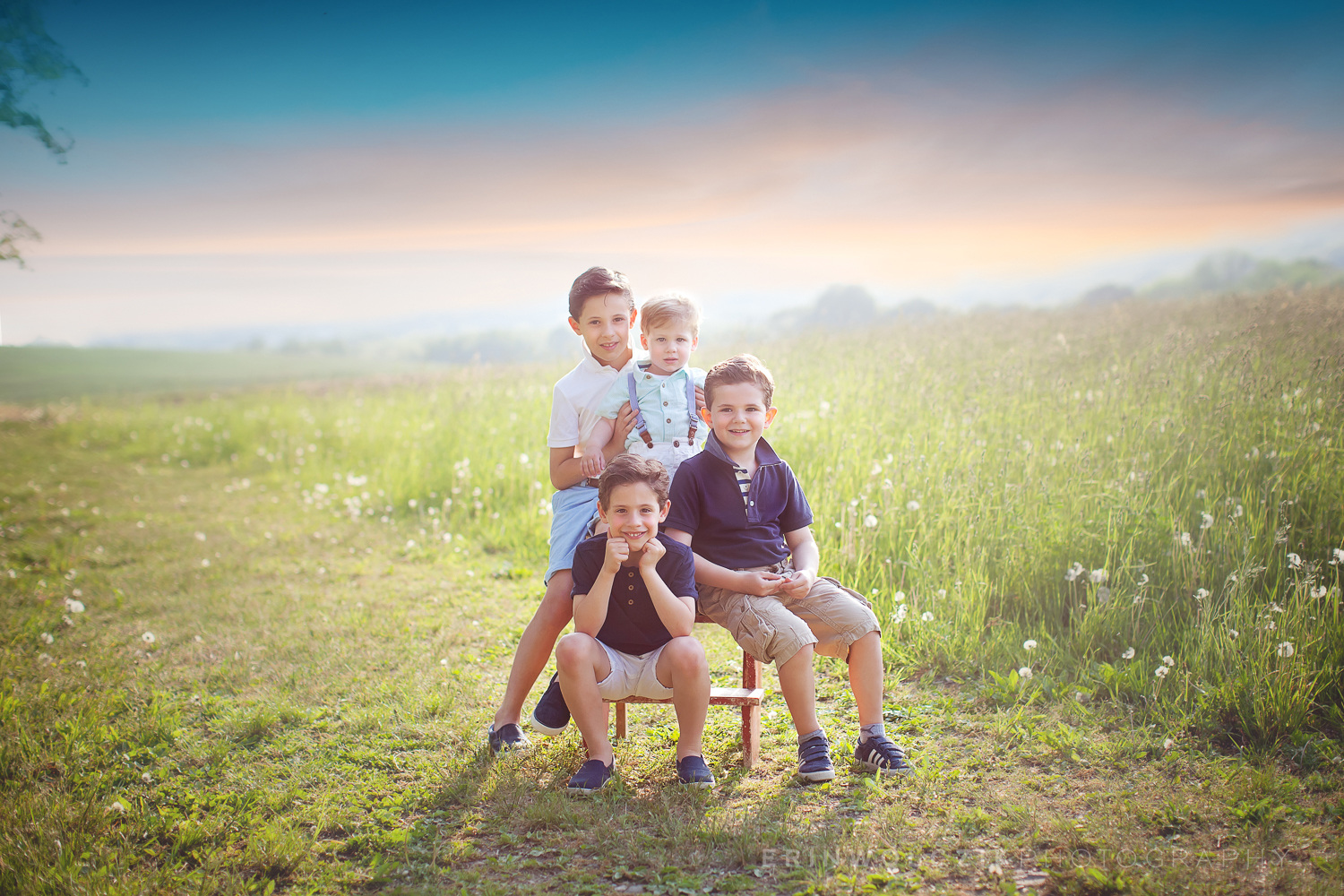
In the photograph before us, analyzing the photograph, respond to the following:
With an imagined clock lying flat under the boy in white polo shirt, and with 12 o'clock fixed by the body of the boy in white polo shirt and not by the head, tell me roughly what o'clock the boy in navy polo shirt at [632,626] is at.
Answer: The boy in navy polo shirt is roughly at 1 o'clock from the boy in white polo shirt.

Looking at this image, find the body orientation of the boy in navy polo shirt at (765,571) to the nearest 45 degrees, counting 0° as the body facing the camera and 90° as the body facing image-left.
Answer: approximately 315°

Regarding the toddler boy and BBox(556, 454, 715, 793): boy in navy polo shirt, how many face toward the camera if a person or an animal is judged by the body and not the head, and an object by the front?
2

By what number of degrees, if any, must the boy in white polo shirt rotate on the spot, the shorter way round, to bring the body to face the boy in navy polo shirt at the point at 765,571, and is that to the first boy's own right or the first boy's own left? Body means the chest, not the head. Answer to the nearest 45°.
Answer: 0° — they already face them

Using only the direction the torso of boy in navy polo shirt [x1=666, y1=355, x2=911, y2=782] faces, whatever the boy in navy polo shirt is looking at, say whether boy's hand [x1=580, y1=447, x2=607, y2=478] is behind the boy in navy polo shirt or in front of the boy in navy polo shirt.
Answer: behind
